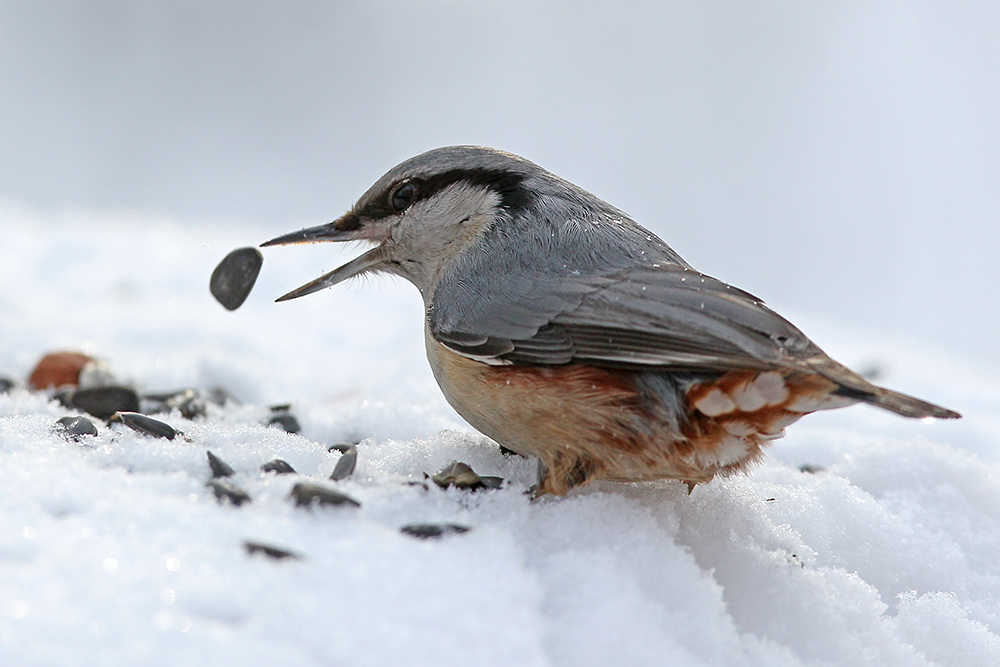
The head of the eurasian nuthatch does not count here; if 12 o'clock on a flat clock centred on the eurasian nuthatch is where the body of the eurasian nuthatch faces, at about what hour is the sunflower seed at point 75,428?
The sunflower seed is roughly at 12 o'clock from the eurasian nuthatch.

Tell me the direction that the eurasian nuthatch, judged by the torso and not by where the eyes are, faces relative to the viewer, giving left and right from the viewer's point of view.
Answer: facing to the left of the viewer

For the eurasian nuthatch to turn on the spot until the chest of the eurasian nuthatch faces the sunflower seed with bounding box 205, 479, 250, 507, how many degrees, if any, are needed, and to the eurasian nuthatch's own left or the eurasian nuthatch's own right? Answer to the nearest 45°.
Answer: approximately 45° to the eurasian nuthatch's own left

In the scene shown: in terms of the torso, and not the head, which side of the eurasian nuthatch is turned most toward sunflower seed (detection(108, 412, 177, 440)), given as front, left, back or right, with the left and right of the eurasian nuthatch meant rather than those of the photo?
front

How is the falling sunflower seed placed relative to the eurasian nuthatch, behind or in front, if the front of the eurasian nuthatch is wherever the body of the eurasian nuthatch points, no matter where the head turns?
in front
